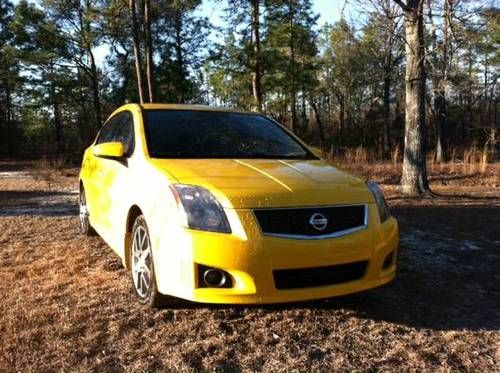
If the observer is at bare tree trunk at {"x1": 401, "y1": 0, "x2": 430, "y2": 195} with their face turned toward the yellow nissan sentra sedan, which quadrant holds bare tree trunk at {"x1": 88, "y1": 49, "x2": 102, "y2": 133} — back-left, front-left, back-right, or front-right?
back-right

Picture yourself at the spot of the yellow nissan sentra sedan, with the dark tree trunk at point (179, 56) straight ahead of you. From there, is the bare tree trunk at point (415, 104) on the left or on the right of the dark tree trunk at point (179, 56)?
right

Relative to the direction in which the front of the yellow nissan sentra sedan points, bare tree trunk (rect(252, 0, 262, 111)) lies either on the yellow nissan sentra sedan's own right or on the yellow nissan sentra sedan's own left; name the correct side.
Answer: on the yellow nissan sentra sedan's own left

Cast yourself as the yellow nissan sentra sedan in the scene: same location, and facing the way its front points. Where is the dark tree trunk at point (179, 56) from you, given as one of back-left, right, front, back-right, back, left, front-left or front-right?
back-left

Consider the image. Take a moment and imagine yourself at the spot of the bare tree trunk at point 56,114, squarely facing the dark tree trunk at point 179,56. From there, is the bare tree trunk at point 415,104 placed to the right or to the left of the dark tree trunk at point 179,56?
right

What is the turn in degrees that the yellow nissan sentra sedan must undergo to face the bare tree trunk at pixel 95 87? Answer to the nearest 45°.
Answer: approximately 135° to its left

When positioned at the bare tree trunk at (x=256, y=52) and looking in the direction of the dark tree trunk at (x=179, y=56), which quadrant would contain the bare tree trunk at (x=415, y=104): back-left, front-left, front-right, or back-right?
back-left

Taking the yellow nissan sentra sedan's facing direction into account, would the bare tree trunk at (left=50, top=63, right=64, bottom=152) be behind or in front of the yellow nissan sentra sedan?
behind

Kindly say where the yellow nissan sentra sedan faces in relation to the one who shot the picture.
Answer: facing the viewer and to the right of the viewer
